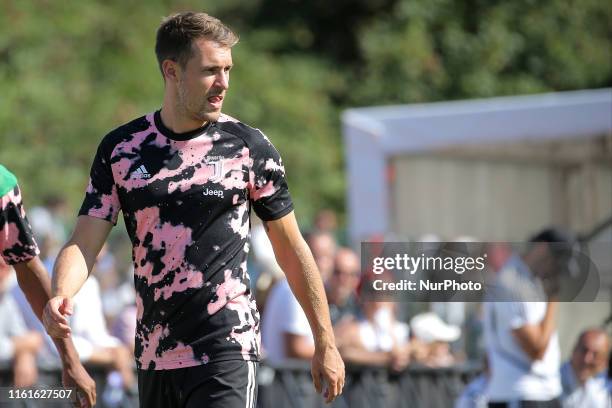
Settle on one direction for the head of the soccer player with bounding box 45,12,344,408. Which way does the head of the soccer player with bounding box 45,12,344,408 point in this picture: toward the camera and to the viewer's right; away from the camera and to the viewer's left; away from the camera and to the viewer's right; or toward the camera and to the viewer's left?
toward the camera and to the viewer's right

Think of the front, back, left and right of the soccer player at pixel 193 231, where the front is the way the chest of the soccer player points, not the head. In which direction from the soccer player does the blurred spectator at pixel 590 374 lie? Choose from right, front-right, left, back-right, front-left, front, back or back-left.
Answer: back-left

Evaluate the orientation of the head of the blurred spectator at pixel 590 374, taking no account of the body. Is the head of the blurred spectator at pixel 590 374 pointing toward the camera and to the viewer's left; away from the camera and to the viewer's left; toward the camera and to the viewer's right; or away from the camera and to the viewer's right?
toward the camera and to the viewer's left

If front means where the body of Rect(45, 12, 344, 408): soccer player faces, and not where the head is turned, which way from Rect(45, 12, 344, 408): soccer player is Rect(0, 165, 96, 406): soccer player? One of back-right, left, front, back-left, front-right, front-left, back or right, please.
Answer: back-right

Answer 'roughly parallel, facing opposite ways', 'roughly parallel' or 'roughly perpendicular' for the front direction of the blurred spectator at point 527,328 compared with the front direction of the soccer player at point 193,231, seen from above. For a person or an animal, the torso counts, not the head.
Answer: roughly perpendicular

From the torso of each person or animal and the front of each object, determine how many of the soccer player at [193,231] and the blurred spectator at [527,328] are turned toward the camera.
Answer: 1

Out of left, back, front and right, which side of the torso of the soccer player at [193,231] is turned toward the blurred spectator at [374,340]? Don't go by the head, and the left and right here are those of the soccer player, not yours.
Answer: back

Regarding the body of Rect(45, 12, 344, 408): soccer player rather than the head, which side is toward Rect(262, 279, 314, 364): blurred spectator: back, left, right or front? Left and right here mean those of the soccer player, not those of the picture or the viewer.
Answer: back

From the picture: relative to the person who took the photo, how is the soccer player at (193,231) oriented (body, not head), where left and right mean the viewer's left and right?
facing the viewer
